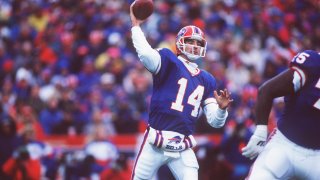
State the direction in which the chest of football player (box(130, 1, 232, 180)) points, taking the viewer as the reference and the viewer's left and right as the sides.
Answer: facing the viewer and to the right of the viewer

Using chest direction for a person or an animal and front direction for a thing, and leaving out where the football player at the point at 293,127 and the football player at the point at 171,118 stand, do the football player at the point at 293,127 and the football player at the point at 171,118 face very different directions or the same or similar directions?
same or similar directions

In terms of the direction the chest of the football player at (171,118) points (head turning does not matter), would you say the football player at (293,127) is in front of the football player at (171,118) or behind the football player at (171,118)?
in front
